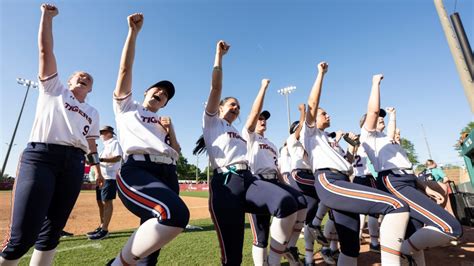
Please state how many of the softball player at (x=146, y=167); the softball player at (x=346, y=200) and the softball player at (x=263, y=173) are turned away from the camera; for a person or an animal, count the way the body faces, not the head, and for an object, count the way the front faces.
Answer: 0

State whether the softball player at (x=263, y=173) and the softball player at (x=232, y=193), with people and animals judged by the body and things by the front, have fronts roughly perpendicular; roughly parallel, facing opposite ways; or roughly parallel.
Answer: roughly parallel

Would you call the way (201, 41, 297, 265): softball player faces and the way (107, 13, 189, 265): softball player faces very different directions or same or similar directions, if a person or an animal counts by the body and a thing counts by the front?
same or similar directions

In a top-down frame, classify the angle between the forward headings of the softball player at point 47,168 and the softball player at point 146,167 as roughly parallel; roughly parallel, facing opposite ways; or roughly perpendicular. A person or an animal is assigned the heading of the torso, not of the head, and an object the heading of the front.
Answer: roughly parallel

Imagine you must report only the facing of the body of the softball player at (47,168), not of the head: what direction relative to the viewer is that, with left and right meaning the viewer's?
facing the viewer and to the right of the viewer

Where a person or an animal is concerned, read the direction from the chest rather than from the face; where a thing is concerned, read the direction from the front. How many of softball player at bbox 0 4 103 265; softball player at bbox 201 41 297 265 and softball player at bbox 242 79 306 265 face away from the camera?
0

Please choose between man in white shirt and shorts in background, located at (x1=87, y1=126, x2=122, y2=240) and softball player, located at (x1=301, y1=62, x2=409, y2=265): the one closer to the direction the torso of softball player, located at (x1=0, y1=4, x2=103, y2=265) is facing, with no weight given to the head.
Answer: the softball player

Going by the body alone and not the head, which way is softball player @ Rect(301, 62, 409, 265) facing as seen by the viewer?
to the viewer's right

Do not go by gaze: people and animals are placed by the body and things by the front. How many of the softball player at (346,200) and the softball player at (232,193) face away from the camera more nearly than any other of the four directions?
0

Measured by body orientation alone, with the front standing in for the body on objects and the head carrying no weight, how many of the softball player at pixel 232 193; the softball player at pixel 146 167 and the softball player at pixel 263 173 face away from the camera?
0
